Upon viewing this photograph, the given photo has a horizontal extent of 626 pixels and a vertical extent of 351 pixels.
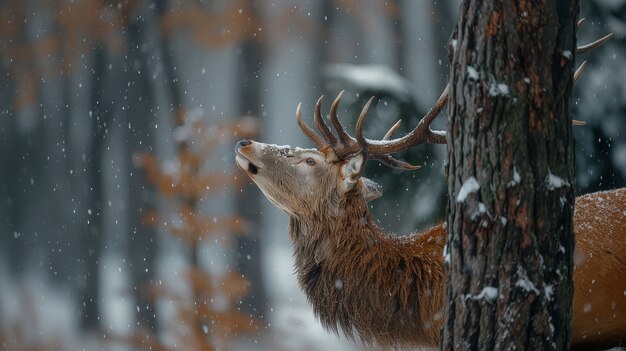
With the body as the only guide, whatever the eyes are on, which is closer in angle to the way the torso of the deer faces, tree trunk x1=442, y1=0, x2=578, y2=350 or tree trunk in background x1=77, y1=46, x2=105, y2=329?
the tree trunk in background

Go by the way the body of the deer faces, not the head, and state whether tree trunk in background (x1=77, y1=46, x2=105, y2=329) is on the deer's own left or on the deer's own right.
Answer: on the deer's own right

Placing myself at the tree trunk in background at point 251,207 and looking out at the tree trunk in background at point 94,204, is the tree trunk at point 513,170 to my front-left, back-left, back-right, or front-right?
back-left

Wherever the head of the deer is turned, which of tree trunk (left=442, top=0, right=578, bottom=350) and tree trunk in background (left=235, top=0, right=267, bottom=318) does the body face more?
the tree trunk in background

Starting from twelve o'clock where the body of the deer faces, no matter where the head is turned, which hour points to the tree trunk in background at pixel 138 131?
The tree trunk in background is roughly at 2 o'clock from the deer.

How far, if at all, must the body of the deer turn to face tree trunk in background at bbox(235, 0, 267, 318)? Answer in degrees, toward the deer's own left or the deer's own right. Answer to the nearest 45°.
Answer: approximately 90° to the deer's own right

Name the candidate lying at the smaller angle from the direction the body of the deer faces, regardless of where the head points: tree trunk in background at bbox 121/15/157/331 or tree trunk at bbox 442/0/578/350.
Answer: the tree trunk in background

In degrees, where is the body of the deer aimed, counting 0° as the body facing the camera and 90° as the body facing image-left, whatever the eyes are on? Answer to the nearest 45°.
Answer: approximately 90°
